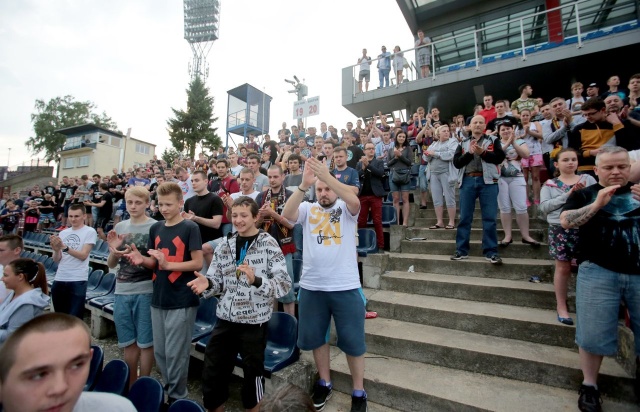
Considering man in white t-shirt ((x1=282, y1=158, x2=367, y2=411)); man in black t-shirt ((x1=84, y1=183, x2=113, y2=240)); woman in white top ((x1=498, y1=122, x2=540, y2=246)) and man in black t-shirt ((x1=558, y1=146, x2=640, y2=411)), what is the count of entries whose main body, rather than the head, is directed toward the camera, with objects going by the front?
3

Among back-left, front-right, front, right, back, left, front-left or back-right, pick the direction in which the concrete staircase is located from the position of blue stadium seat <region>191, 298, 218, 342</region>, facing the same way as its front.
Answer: left

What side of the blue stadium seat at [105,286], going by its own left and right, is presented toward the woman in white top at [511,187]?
left

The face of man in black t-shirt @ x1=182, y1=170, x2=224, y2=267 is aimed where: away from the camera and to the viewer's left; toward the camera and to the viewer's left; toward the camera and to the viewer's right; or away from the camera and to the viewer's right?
toward the camera and to the viewer's left

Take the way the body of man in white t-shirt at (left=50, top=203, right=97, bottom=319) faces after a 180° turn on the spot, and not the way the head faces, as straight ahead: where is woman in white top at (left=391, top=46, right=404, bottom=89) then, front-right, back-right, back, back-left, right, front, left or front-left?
front-right

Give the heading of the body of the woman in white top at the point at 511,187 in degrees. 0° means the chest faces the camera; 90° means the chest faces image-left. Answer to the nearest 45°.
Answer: approximately 0°

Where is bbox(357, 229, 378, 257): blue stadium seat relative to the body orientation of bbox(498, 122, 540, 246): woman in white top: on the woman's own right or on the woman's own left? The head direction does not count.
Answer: on the woman's own right

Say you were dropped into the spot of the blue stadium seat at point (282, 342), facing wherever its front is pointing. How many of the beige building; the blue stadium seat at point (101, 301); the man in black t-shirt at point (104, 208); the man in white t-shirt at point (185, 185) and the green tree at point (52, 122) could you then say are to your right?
5

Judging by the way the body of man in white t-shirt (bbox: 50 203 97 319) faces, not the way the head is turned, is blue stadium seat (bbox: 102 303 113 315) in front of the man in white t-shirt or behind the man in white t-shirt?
behind

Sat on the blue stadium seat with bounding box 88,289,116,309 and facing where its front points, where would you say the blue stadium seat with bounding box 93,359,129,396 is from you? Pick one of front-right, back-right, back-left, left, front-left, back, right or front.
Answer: front-left

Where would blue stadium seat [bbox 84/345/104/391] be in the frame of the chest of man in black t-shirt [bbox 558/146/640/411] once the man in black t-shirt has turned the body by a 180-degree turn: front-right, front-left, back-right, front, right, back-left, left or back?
back-left

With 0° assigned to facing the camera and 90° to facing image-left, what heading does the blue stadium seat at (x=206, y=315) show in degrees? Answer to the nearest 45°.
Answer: approximately 45°
